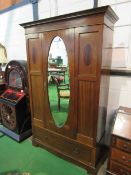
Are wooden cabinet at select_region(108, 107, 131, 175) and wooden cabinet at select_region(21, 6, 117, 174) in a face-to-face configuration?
no

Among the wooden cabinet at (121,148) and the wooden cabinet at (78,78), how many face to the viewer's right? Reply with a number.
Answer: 0

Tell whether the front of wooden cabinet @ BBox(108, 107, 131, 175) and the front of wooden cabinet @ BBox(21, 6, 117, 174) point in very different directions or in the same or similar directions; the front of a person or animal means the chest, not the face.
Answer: same or similar directions

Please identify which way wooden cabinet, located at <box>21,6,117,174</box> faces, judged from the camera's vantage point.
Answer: facing the viewer and to the left of the viewer
